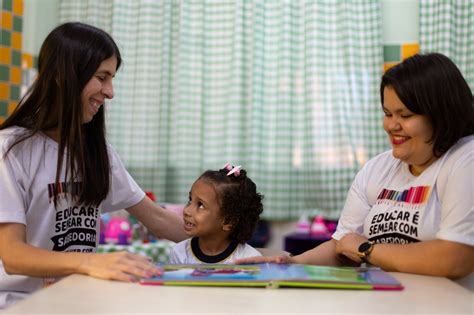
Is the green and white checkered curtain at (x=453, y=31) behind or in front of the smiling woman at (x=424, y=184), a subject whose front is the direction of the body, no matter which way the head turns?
behind

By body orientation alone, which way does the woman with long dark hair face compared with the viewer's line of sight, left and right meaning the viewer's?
facing the viewer and to the right of the viewer

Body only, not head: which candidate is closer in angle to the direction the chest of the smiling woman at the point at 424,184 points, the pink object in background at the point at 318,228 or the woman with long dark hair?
the woman with long dark hair

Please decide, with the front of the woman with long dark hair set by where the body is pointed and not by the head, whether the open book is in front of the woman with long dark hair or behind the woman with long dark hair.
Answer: in front

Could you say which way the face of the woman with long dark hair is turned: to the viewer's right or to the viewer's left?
to the viewer's right

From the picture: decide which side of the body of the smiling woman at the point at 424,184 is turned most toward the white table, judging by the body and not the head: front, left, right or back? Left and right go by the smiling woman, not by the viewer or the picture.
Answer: front

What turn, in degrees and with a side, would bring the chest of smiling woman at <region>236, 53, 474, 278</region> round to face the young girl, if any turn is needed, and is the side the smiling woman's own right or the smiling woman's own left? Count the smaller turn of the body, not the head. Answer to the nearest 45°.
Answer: approximately 90° to the smiling woman's own right

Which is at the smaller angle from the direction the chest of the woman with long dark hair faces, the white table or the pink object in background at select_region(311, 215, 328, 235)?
the white table

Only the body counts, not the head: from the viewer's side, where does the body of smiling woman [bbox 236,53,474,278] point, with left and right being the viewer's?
facing the viewer and to the left of the viewer

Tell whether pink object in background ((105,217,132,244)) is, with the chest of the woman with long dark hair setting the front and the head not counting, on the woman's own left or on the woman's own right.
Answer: on the woman's own left

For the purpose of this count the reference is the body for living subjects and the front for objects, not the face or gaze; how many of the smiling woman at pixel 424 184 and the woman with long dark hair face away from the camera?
0

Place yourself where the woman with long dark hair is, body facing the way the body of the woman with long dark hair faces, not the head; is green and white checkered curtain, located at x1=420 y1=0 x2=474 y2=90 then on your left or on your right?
on your left

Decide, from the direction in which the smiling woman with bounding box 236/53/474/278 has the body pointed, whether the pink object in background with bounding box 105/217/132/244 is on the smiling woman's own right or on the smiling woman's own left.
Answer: on the smiling woman's own right

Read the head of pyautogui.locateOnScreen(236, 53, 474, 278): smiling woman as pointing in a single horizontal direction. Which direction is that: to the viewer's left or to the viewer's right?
to the viewer's left

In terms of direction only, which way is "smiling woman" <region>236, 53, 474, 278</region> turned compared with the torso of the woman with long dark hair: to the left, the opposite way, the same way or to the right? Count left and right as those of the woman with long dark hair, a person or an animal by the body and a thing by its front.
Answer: to the right
